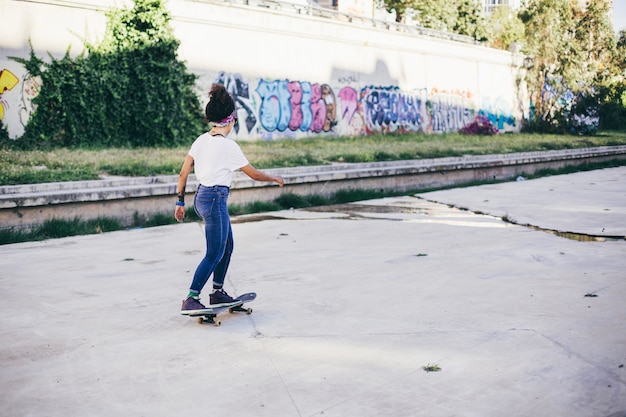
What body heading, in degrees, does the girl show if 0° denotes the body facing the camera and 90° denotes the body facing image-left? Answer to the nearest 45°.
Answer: approximately 225°

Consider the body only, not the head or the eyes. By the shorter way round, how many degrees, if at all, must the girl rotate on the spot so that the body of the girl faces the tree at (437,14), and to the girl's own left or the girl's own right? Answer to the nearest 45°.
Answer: approximately 45° to the girl's own left

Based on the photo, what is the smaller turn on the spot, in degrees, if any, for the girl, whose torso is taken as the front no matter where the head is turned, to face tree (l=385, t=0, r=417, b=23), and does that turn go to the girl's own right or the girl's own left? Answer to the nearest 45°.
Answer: approximately 45° to the girl's own left
